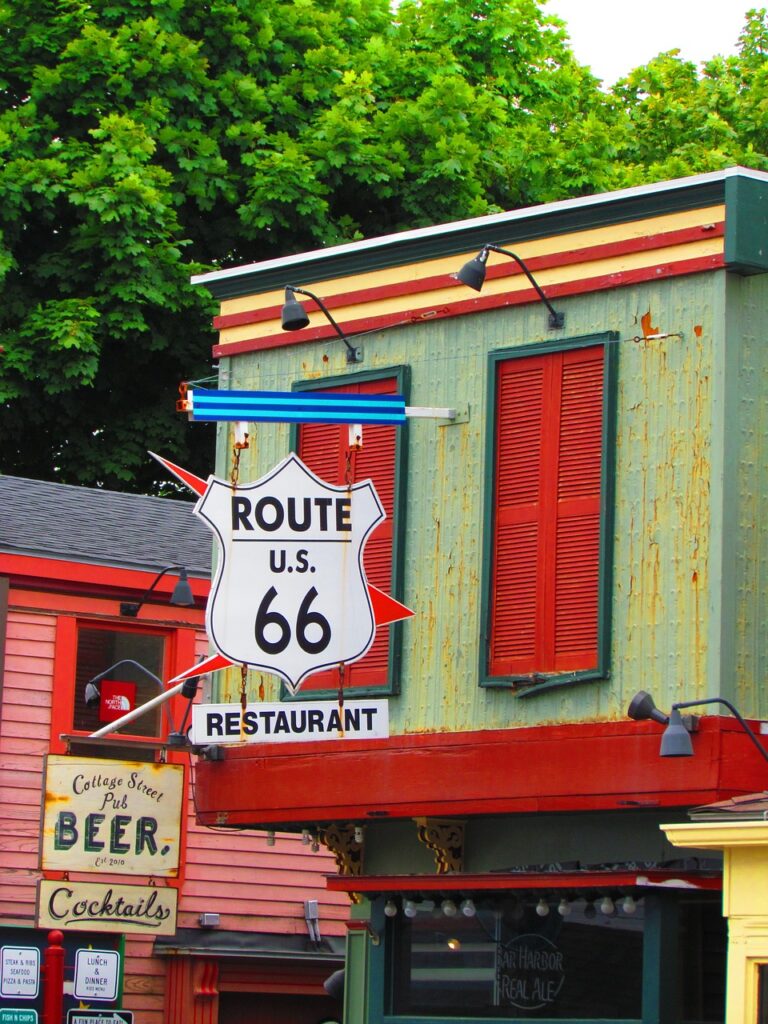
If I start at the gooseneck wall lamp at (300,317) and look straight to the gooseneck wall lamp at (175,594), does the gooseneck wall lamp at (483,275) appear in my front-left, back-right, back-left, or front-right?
back-right

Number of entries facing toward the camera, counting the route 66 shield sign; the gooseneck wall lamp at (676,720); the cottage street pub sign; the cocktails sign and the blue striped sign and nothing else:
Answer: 4

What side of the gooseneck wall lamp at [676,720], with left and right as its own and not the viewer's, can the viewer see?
left

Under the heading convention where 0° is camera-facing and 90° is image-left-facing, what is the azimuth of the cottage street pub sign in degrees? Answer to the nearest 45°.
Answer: approximately 0°

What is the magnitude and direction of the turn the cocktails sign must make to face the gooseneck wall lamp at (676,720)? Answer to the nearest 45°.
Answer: approximately 45° to its left

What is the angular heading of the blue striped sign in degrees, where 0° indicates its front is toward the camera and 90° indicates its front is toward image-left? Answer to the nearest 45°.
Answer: approximately 0°
